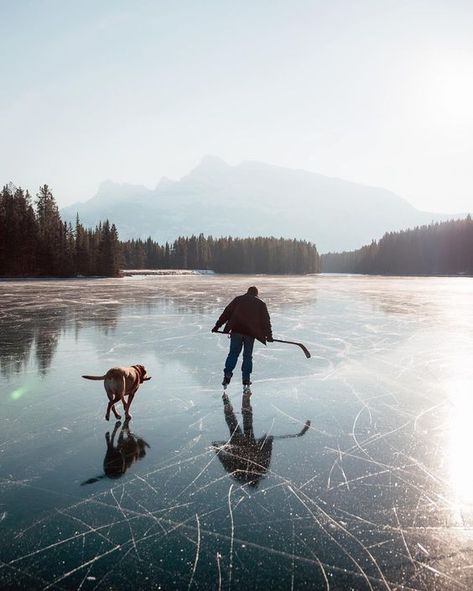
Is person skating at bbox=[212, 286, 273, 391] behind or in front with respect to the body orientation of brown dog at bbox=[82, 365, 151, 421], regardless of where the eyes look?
in front

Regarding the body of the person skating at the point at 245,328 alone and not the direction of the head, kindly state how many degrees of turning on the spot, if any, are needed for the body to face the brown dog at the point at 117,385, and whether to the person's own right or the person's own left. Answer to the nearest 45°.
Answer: approximately 135° to the person's own left

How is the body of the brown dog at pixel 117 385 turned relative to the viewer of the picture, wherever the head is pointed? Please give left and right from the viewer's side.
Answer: facing away from the viewer and to the right of the viewer

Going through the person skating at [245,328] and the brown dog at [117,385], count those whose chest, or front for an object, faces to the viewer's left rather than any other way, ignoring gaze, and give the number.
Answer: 0

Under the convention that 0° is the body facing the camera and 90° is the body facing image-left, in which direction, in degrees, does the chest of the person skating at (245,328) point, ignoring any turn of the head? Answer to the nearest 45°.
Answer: approximately 180°
